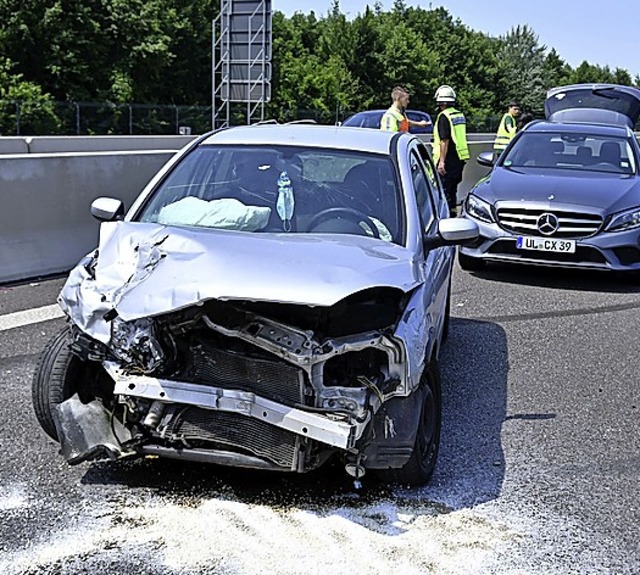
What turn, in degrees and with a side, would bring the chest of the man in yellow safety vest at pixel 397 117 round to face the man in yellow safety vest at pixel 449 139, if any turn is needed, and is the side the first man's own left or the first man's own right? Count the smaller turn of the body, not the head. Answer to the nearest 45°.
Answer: approximately 45° to the first man's own left

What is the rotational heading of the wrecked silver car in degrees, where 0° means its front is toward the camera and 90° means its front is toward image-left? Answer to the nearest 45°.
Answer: approximately 0°

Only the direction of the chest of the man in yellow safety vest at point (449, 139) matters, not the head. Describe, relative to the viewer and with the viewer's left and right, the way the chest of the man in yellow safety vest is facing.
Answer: facing away from the viewer and to the left of the viewer

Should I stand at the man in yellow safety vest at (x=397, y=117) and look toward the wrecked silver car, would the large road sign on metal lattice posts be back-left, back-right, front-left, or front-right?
back-right

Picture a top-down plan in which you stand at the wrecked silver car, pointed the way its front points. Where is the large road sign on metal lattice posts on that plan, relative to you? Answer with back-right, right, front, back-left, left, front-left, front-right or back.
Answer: back

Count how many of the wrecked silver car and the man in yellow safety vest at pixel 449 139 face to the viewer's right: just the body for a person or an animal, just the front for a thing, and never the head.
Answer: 0

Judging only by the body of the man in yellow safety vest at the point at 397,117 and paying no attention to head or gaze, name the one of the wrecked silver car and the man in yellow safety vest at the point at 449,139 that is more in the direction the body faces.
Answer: the man in yellow safety vest

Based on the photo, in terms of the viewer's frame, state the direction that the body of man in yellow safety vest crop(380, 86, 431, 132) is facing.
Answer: to the viewer's right

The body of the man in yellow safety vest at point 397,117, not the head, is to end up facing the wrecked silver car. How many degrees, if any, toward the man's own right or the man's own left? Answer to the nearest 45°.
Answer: approximately 90° to the man's own right

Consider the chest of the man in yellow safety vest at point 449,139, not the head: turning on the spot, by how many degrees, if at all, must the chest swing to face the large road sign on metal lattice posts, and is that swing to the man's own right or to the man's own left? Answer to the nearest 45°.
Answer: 0° — they already face it
